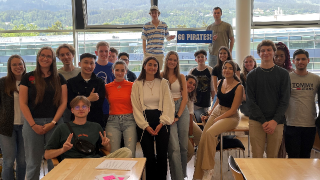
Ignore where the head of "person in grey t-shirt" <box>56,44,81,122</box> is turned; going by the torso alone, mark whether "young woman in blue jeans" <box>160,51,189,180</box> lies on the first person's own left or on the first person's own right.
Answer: on the first person's own left

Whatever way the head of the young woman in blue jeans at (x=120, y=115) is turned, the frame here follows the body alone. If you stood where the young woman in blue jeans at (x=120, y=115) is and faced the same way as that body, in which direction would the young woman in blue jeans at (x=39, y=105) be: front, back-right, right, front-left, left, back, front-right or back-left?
right

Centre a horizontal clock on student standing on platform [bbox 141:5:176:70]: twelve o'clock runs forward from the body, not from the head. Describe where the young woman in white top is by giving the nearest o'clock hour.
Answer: The young woman in white top is roughly at 12 o'clock from the student standing on platform.

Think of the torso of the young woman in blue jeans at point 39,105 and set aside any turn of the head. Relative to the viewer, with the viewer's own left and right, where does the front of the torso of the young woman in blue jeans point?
facing the viewer

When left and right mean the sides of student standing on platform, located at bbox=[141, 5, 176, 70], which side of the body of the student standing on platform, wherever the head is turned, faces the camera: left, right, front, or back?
front

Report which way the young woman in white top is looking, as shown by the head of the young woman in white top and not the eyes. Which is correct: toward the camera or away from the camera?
toward the camera

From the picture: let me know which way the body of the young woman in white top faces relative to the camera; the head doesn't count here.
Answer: toward the camera

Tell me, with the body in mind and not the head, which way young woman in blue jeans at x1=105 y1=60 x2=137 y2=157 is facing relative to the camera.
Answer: toward the camera

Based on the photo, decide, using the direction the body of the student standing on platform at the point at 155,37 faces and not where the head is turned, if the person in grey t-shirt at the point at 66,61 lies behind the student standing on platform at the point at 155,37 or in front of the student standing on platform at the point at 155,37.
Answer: in front
